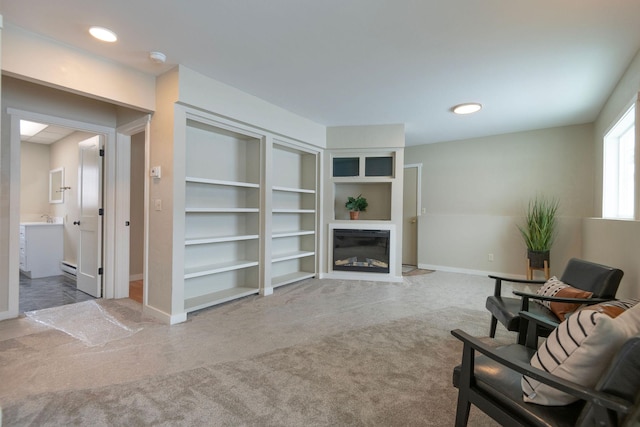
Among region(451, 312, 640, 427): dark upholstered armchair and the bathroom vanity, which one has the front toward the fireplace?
the dark upholstered armchair

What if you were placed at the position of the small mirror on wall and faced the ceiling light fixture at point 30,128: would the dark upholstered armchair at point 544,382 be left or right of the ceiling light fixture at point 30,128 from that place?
left

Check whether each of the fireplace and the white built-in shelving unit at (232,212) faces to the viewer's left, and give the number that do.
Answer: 0

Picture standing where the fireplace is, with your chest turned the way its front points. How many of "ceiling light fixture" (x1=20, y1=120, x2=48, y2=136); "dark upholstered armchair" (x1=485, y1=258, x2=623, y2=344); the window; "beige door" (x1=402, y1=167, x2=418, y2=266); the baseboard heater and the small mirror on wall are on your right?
3

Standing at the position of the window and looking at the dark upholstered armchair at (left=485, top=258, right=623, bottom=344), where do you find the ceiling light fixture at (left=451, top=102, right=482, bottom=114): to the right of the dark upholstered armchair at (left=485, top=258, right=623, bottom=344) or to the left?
right

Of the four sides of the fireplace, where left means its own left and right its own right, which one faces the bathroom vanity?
right

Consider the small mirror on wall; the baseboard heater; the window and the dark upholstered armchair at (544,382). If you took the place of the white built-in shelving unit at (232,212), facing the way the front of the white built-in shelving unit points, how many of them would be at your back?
2

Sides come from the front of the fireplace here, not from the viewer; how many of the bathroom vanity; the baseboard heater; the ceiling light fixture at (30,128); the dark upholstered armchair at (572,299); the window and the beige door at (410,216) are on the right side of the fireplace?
3

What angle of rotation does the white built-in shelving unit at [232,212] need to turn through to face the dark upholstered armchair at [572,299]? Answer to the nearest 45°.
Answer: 0° — it already faces it

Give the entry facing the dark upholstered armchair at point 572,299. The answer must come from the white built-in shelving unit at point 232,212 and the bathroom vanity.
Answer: the white built-in shelving unit

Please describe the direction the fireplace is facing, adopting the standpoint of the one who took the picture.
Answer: facing the viewer

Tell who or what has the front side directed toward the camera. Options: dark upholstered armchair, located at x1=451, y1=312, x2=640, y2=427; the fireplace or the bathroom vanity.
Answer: the fireplace

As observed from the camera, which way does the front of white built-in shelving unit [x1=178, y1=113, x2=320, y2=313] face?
facing the viewer and to the right of the viewer

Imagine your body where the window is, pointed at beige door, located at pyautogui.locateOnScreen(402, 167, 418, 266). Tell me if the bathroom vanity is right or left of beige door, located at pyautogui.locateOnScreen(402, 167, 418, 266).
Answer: left

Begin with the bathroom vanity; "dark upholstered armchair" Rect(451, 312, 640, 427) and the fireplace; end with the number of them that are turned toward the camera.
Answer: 1
